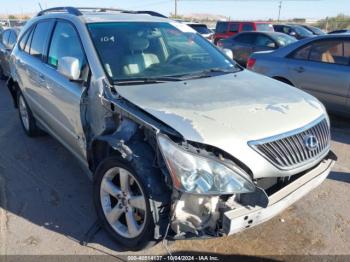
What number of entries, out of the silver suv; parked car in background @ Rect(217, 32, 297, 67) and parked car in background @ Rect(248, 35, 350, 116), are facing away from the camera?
0

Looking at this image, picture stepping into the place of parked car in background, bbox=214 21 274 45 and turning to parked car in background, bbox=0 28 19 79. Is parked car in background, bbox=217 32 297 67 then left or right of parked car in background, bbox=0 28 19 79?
left

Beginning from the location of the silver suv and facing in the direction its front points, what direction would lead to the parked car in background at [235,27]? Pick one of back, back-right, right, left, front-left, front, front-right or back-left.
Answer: back-left

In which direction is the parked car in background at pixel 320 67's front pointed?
to the viewer's right

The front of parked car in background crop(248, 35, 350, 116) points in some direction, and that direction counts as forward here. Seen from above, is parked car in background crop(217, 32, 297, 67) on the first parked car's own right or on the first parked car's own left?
on the first parked car's own left

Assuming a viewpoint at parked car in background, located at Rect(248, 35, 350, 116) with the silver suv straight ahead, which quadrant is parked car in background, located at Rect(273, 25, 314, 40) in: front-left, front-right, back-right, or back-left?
back-right

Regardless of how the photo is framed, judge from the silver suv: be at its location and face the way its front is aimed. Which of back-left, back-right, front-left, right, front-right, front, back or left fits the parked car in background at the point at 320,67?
left

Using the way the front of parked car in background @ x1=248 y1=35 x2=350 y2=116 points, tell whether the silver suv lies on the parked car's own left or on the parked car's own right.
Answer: on the parked car's own right

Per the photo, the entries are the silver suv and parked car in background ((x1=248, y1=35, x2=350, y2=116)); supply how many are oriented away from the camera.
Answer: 0

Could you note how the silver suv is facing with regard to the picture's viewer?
facing the viewer and to the right of the viewer
